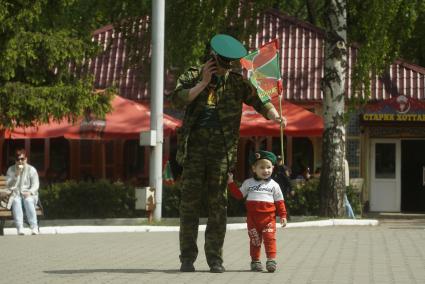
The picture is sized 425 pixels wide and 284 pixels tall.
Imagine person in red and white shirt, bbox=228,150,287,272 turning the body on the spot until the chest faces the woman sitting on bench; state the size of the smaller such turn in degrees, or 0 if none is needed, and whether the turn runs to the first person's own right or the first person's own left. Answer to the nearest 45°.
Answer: approximately 135° to the first person's own right

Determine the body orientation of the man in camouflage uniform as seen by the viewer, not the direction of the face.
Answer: toward the camera

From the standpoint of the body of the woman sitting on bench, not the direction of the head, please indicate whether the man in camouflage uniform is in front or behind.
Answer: in front

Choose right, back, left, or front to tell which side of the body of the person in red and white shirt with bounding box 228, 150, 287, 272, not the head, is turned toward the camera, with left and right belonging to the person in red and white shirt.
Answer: front

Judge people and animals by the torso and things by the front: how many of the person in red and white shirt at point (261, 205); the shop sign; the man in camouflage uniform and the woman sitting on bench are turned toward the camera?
4

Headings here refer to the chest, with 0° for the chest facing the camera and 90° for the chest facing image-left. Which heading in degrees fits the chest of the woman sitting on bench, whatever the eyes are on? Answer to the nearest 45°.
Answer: approximately 0°

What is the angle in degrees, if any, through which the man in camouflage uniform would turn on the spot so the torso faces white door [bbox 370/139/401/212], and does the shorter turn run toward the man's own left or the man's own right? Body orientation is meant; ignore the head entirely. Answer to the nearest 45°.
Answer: approximately 180°
